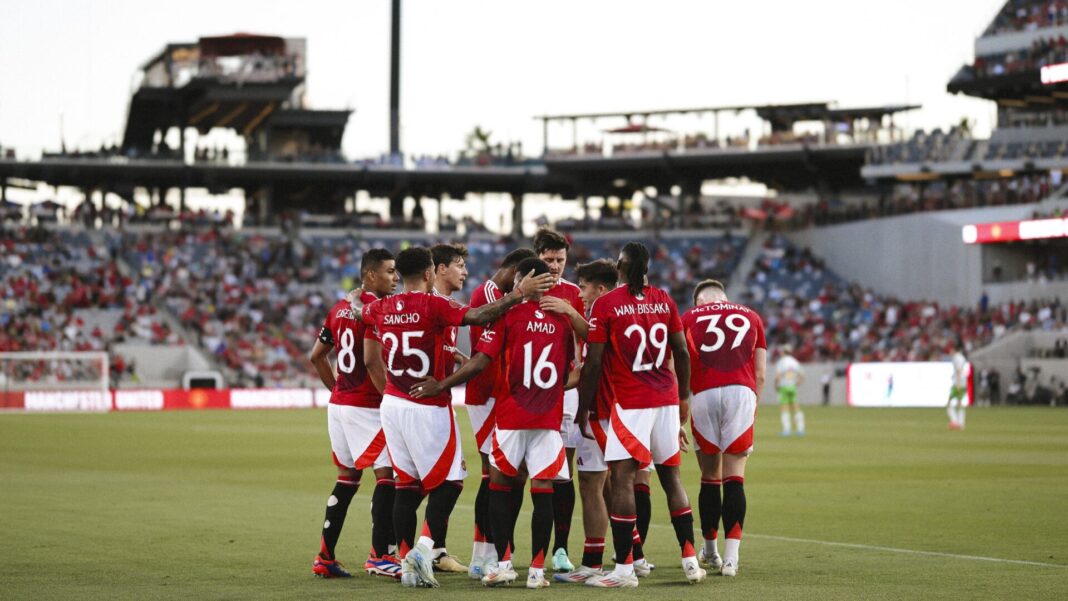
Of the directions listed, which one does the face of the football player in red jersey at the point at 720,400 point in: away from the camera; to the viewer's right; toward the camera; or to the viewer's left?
away from the camera

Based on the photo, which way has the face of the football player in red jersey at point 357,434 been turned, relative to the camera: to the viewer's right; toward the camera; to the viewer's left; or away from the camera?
to the viewer's right

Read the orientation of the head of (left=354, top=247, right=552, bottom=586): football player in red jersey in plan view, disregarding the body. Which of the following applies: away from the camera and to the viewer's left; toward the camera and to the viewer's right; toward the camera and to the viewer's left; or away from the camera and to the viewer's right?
away from the camera and to the viewer's right

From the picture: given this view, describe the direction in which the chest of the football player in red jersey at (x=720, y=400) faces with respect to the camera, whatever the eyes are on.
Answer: away from the camera

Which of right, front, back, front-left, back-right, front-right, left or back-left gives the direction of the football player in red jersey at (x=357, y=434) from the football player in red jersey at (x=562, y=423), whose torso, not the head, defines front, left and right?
right

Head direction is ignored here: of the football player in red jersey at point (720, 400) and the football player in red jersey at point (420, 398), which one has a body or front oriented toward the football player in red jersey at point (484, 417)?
the football player in red jersey at point (420, 398)

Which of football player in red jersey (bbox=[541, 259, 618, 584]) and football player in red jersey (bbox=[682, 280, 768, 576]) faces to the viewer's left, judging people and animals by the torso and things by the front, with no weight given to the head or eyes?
football player in red jersey (bbox=[541, 259, 618, 584])

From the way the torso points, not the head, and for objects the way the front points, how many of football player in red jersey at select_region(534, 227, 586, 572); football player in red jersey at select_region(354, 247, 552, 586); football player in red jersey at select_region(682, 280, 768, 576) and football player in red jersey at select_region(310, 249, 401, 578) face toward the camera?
1

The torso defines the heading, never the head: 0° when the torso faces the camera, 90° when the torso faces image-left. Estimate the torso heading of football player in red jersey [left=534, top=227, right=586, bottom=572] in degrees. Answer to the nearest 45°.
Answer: approximately 0°

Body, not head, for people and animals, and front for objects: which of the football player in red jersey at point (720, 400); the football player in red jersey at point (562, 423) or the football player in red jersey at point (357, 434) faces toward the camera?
the football player in red jersey at point (562, 423)

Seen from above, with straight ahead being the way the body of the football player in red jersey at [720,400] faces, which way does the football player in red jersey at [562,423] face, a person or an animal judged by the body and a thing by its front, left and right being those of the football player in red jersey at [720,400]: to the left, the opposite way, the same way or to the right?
the opposite way

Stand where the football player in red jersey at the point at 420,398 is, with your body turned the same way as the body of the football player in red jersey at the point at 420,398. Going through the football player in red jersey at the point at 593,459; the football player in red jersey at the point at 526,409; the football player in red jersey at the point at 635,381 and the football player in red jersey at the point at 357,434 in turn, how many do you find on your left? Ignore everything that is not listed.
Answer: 1

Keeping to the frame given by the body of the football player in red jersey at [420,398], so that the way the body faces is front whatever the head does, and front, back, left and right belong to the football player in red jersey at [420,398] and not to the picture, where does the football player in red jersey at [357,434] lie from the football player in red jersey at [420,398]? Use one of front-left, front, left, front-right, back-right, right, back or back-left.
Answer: left

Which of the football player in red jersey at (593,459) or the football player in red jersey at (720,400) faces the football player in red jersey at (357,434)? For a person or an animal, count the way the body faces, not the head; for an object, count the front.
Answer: the football player in red jersey at (593,459)

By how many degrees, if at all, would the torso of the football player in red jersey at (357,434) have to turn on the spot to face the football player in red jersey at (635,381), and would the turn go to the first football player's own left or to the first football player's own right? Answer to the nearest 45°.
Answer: approximately 45° to the first football player's own right

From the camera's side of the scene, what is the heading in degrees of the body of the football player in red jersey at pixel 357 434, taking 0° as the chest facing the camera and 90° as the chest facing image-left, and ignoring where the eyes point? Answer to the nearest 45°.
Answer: approximately 225°
